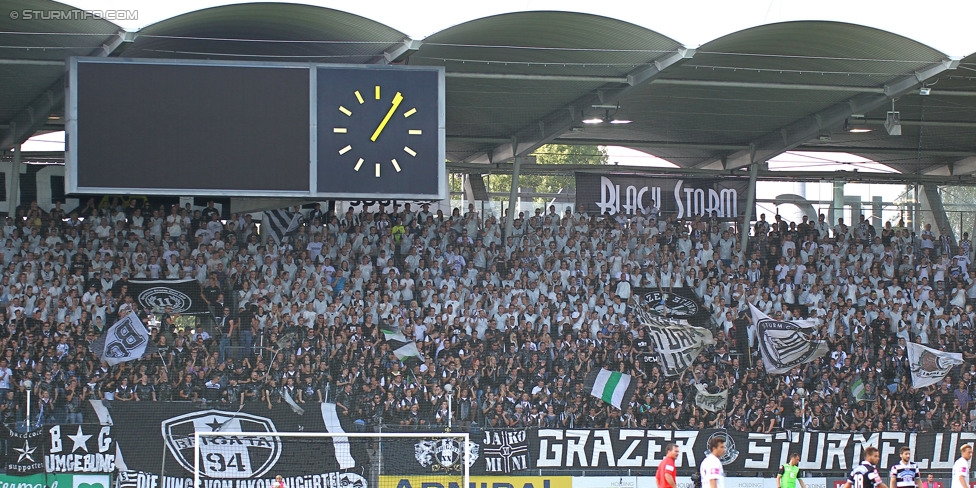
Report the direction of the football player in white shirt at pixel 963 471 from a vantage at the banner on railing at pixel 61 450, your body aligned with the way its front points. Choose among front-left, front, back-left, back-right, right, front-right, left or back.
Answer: front-left

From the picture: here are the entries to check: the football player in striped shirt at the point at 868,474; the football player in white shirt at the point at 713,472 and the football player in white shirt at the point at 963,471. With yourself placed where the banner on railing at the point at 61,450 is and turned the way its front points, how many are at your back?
0

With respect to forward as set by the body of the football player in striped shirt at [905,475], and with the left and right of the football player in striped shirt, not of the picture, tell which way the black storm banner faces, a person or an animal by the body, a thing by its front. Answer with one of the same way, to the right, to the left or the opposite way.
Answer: the same way

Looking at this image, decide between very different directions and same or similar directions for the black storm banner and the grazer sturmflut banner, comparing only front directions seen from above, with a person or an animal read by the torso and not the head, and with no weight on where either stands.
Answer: same or similar directions

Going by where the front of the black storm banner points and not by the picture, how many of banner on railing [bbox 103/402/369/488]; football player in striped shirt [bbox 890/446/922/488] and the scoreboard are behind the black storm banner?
0

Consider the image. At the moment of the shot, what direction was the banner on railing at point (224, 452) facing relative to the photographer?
facing the viewer

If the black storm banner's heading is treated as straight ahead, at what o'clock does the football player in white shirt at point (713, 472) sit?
The football player in white shirt is roughly at 12 o'clock from the black storm banner.

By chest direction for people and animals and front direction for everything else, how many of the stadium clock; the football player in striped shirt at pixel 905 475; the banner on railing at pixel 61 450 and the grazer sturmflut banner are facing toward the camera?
4

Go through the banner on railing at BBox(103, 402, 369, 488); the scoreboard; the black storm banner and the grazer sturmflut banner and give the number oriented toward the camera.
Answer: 4

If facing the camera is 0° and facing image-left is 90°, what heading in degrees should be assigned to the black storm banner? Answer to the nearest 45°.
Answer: approximately 0°

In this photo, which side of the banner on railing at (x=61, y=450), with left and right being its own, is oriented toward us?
front

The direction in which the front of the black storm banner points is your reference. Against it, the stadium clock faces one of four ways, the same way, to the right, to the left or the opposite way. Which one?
the same way

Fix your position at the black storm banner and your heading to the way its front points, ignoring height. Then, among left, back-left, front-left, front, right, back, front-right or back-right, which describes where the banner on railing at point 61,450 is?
front-right

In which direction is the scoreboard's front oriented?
toward the camera

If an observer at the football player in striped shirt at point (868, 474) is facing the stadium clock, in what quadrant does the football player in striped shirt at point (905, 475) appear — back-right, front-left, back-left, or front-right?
back-right

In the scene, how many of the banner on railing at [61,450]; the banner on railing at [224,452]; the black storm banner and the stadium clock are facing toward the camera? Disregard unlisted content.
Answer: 4

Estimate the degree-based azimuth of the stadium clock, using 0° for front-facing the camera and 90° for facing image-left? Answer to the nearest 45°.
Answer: approximately 0°

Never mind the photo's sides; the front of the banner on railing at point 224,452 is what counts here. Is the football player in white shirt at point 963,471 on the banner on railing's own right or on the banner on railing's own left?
on the banner on railing's own left
